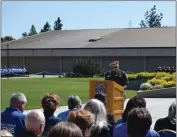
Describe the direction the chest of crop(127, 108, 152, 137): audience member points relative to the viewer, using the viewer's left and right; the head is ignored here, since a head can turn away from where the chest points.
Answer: facing away from the viewer

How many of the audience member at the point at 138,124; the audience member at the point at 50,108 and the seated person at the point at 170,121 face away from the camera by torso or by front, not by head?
3

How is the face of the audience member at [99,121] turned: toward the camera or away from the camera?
away from the camera

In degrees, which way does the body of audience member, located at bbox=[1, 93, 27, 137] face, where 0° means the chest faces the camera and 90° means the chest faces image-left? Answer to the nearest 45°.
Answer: approximately 225°

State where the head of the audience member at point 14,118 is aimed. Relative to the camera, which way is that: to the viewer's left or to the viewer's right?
to the viewer's right

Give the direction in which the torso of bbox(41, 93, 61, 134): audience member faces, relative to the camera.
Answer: away from the camera

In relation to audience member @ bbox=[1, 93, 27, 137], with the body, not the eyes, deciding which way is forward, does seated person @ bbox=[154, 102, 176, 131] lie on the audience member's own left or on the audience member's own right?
on the audience member's own right

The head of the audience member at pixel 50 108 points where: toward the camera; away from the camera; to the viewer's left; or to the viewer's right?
away from the camera

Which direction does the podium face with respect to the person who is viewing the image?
facing the viewer and to the left of the viewer

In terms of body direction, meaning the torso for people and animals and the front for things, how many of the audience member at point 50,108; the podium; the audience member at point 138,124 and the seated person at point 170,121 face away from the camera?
3

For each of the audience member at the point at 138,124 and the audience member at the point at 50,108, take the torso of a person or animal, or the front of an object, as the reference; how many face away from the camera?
2

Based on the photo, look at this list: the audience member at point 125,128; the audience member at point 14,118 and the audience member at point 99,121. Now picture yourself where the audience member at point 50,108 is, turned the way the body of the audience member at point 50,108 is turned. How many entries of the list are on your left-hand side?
1

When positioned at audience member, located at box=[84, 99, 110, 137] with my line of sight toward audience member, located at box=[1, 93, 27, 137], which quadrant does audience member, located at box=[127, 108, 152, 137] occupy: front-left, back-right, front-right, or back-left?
back-left

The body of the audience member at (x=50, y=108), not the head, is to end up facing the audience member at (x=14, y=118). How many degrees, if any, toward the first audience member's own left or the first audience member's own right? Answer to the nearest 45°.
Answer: approximately 90° to the first audience member's own left

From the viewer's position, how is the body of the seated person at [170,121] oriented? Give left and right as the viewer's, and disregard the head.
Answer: facing away from the viewer

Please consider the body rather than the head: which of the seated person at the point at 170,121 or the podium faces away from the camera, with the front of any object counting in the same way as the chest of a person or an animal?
the seated person
